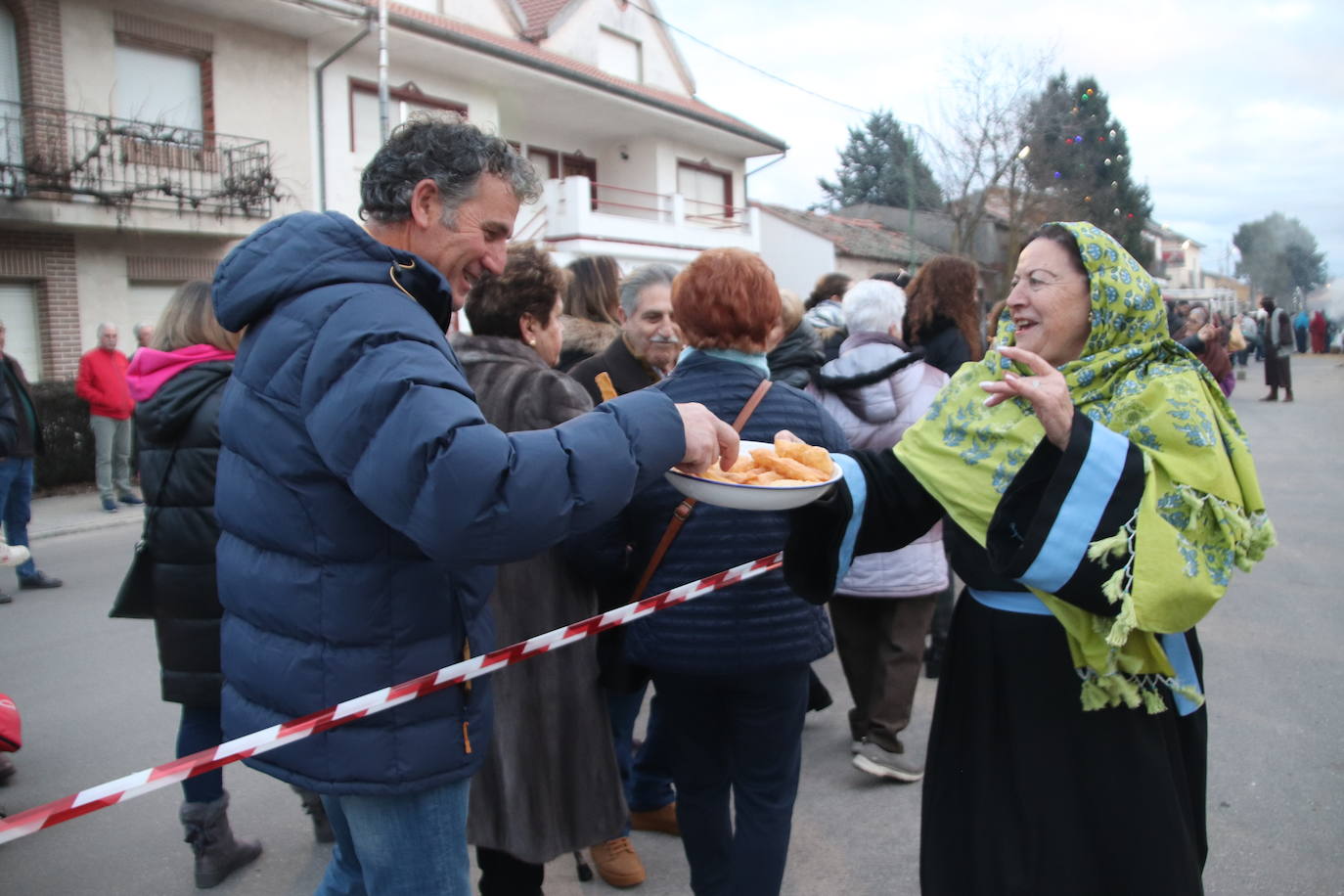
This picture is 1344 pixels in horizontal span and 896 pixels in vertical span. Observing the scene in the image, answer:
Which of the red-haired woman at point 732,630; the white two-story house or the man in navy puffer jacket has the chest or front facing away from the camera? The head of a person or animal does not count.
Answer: the red-haired woman

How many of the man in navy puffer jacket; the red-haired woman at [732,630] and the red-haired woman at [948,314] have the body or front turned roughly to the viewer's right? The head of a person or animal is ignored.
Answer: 1

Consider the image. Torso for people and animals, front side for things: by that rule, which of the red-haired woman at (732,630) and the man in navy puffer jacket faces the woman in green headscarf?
the man in navy puffer jacket

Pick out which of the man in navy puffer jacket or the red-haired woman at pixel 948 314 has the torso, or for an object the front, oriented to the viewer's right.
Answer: the man in navy puffer jacket

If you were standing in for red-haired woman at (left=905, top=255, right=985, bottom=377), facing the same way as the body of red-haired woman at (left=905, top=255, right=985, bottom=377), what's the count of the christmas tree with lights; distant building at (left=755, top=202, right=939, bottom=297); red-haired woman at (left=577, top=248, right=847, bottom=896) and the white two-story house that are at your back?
1

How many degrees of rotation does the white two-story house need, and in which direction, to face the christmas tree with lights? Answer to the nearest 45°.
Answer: approximately 90° to its left

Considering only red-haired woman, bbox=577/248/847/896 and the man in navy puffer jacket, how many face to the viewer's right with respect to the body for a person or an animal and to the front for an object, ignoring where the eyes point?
1

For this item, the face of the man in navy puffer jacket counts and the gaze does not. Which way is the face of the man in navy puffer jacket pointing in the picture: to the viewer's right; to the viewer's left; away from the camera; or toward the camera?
to the viewer's right

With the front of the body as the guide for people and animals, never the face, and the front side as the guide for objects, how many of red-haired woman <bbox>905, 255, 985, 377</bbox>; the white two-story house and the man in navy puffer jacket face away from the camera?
1

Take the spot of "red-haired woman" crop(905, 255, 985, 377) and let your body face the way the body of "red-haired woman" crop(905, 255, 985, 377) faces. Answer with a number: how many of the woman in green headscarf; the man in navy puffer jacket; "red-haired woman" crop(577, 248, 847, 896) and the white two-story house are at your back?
3

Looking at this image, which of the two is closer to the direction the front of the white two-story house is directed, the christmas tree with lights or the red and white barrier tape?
the red and white barrier tape

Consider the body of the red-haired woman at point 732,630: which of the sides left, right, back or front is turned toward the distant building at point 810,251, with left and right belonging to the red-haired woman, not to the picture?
front

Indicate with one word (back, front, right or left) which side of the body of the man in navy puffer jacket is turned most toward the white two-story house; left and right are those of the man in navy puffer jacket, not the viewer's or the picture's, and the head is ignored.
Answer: left

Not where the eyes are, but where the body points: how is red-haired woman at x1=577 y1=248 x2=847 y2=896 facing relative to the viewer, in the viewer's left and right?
facing away from the viewer

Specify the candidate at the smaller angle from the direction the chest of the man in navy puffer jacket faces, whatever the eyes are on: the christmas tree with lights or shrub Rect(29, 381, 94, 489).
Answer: the christmas tree with lights

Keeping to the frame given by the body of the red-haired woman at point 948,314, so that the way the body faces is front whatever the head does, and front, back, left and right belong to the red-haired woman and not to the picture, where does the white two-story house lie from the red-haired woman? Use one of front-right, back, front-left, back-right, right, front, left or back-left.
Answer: front-left

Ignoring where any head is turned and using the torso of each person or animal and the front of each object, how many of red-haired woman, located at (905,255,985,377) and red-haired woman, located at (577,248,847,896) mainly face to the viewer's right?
0

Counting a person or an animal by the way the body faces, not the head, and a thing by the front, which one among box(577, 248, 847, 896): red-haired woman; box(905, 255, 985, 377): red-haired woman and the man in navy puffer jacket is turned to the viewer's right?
the man in navy puffer jacket

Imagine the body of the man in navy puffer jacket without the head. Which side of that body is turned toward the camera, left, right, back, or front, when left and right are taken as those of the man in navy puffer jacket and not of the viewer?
right

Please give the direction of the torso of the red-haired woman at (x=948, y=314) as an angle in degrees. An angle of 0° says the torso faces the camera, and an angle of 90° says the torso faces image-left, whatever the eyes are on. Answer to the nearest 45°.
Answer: approximately 180°
